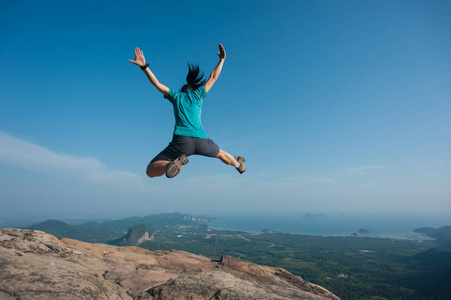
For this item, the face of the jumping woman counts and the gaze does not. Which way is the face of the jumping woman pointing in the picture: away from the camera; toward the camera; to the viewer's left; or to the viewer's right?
away from the camera

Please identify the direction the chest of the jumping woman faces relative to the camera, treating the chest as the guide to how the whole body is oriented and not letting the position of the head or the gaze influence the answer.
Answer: away from the camera
